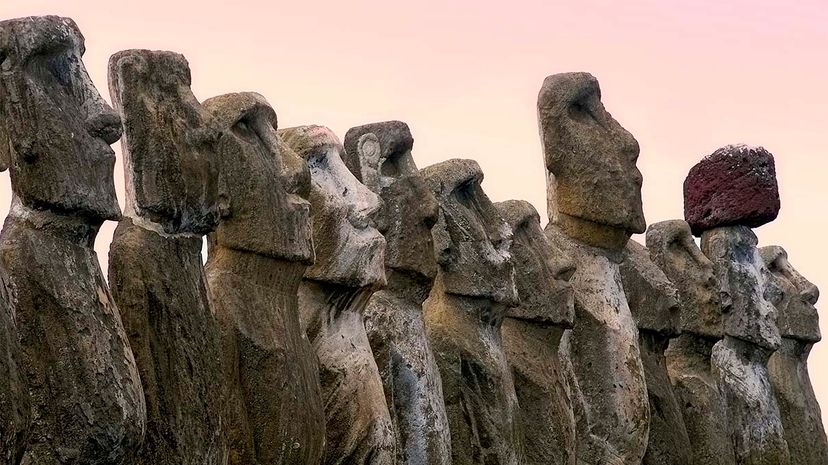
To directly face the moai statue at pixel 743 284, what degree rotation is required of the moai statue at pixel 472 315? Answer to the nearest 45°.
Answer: approximately 90° to its left

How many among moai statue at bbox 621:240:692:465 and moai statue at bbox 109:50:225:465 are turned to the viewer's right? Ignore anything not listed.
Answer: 2

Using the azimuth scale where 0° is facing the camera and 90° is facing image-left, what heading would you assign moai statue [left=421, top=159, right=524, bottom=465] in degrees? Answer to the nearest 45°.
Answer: approximately 315°

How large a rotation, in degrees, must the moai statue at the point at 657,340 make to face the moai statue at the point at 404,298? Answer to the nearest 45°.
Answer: approximately 135° to its right

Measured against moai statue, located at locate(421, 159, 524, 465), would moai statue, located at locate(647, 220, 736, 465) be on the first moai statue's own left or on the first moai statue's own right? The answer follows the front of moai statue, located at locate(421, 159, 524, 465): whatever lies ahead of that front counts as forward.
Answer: on the first moai statue's own left

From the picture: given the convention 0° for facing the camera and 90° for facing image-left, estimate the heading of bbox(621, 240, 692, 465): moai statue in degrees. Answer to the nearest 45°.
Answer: approximately 270°

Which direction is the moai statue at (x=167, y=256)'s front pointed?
to the viewer's right

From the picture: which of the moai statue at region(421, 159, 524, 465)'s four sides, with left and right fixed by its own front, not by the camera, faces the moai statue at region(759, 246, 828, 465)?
left
